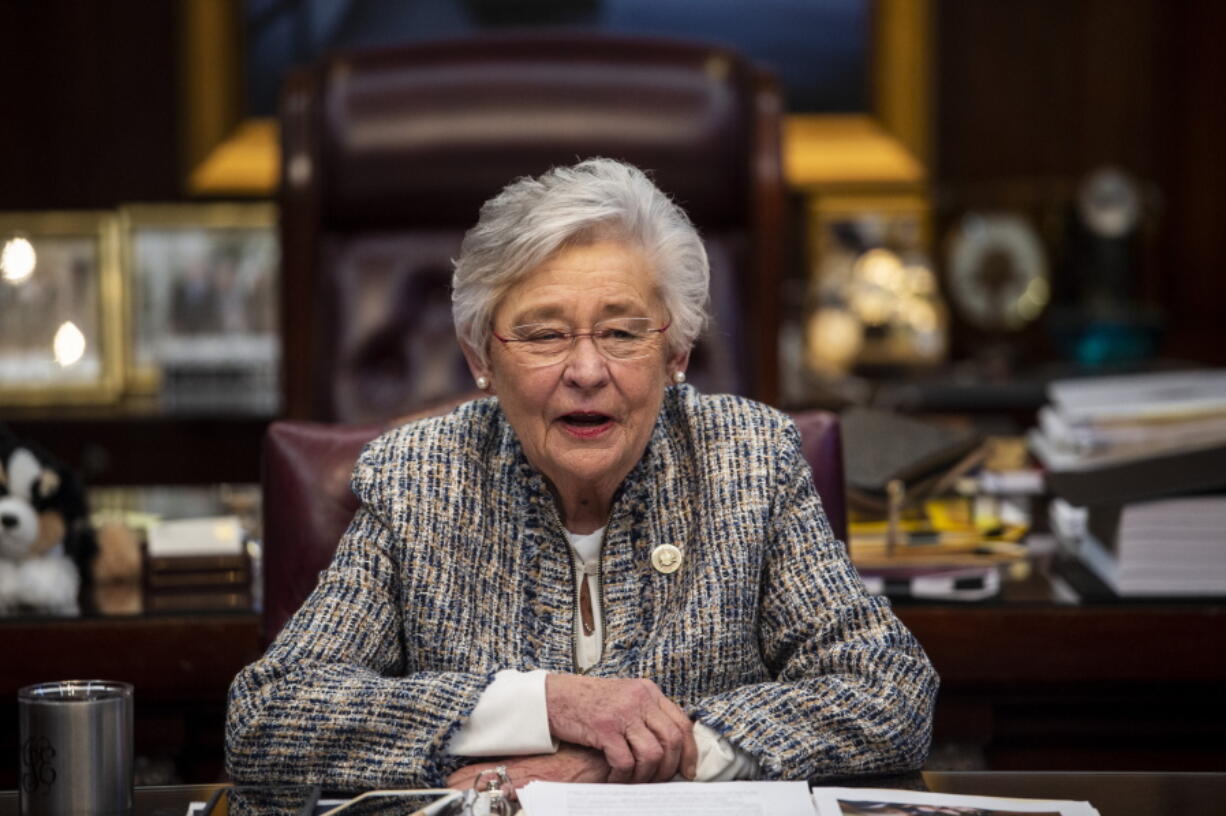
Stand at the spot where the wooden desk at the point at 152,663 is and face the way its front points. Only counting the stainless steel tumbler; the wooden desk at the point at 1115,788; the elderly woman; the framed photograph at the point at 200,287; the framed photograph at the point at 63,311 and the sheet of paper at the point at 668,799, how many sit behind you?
2

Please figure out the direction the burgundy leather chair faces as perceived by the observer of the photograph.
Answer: facing the viewer

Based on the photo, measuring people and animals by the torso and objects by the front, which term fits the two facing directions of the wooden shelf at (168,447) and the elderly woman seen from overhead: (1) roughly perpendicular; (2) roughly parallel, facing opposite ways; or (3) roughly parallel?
roughly parallel

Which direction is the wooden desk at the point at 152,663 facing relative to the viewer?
toward the camera

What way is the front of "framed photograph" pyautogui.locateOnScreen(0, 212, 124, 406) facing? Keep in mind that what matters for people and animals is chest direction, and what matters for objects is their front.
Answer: toward the camera

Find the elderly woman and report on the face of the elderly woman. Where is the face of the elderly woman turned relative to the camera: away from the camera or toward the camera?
toward the camera

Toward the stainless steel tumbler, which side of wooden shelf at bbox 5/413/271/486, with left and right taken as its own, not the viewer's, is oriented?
front

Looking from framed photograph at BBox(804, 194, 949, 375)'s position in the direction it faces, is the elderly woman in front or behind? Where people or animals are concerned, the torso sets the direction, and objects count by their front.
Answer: in front

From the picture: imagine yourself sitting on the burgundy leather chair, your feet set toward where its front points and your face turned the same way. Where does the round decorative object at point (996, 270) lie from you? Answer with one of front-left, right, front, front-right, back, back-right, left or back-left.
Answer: back-left

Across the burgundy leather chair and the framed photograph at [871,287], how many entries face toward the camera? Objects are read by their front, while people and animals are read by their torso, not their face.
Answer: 2

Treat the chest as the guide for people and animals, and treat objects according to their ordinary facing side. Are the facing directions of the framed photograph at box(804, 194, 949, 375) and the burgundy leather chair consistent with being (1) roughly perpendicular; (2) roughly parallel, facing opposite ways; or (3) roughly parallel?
roughly parallel

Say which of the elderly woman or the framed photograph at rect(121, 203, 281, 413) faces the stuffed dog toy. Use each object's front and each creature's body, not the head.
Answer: the framed photograph
